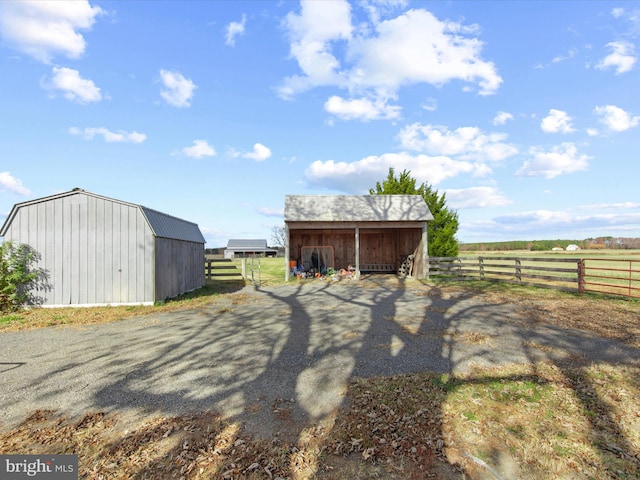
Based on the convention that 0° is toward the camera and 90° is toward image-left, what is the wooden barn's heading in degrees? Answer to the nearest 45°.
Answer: approximately 0°

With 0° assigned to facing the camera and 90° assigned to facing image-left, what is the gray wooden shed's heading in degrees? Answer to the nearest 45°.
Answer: approximately 45°

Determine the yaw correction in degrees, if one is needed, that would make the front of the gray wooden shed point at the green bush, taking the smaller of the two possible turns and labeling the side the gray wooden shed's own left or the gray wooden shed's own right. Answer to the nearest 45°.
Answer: approximately 45° to the gray wooden shed's own right
